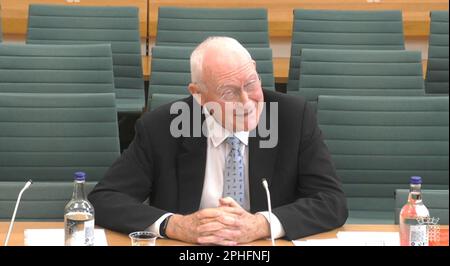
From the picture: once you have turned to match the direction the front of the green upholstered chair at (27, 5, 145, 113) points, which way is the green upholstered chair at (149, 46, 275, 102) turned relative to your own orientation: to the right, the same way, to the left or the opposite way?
the same way

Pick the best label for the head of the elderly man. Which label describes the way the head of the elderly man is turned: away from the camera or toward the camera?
toward the camera

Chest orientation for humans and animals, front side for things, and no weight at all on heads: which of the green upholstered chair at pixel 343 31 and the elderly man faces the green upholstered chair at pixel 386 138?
the green upholstered chair at pixel 343 31

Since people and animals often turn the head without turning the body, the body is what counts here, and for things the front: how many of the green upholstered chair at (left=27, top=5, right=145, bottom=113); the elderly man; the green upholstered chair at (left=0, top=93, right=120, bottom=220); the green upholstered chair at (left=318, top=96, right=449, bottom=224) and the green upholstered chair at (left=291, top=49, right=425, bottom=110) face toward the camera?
5

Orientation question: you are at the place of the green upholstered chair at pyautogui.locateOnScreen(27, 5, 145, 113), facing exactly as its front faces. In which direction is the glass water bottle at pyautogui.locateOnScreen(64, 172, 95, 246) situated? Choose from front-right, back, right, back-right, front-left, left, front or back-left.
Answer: front

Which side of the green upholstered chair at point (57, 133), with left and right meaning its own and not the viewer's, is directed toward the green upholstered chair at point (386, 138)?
left

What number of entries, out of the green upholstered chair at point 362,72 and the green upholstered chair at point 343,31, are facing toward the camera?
2

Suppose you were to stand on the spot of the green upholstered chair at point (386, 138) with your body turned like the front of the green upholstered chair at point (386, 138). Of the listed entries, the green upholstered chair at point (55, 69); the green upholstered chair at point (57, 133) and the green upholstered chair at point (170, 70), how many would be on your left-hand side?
0

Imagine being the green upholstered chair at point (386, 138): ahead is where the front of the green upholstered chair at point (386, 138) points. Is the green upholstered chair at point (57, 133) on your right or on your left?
on your right

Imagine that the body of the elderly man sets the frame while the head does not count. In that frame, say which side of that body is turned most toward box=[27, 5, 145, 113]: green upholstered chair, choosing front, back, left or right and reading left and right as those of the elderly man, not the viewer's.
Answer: back

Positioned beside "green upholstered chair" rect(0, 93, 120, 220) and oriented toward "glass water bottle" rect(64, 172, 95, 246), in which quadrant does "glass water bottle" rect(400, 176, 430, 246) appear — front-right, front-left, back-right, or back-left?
front-left

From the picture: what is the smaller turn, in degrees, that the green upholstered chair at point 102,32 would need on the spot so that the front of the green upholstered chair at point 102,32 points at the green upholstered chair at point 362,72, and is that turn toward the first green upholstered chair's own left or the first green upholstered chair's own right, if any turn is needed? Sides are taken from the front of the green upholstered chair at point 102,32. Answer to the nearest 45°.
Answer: approximately 45° to the first green upholstered chair's own left

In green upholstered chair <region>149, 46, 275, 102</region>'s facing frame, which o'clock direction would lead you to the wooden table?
The wooden table is roughly at 12 o'clock from the green upholstered chair.

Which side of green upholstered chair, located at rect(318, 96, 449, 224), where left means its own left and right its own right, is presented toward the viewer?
front

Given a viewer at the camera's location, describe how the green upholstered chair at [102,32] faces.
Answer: facing the viewer
